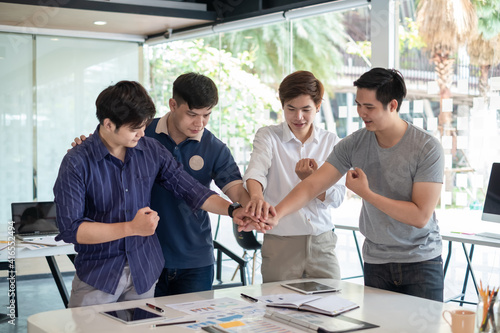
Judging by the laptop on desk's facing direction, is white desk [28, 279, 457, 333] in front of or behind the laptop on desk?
in front

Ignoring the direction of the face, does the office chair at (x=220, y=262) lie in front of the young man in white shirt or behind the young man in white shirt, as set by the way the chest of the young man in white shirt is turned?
behind

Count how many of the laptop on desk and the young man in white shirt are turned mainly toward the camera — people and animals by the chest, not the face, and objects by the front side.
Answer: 2

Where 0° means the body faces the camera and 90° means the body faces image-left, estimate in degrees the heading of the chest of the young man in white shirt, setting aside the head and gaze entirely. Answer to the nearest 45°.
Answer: approximately 0°

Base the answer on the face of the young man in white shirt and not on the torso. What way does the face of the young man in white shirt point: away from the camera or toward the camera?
toward the camera

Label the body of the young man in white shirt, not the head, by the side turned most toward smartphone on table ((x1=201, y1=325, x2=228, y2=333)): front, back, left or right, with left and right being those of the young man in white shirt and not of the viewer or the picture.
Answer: front

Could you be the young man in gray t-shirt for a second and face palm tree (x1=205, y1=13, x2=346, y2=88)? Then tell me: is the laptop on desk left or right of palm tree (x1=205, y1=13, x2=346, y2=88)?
left

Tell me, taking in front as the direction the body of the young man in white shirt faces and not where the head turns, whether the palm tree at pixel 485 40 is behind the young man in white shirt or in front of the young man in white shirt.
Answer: behind

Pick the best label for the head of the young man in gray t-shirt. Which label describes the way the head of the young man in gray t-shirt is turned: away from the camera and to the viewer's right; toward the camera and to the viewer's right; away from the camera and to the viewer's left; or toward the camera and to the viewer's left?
toward the camera and to the viewer's left

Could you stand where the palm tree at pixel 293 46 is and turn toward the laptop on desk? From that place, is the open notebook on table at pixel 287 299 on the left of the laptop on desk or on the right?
left

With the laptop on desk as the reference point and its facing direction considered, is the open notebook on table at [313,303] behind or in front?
in front

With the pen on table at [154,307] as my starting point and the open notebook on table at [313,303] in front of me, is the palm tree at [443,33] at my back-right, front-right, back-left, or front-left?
front-left

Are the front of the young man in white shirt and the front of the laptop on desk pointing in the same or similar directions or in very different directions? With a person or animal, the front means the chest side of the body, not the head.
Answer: same or similar directions

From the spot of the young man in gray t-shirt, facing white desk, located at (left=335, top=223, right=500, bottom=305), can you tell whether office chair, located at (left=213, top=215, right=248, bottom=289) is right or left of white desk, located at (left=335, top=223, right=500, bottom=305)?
left
